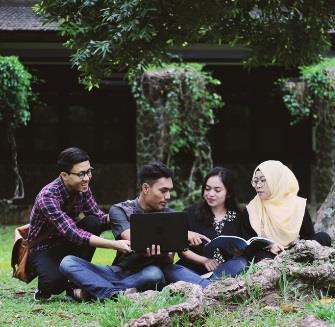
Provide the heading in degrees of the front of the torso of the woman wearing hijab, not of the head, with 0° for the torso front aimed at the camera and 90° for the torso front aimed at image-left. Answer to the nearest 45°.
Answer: approximately 45°

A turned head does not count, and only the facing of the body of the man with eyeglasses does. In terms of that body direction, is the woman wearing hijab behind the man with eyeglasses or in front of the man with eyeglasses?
in front

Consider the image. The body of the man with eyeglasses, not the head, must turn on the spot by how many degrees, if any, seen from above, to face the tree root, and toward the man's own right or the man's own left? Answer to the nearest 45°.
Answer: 0° — they already face it

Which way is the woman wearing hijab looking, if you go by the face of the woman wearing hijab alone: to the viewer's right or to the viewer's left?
to the viewer's left

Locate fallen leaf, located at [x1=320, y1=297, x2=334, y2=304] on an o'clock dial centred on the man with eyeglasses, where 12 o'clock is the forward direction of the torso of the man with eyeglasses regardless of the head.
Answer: The fallen leaf is roughly at 12 o'clock from the man with eyeglasses.

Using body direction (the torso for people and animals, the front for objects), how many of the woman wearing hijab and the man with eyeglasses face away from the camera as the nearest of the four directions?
0

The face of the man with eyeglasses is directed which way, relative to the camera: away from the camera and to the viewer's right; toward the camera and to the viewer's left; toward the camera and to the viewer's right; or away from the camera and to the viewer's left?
toward the camera and to the viewer's right

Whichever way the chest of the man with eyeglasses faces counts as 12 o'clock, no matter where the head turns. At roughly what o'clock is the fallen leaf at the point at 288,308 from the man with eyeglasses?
The fallen leaf is roughly at 12 o'clock from the man with eyeglasses.

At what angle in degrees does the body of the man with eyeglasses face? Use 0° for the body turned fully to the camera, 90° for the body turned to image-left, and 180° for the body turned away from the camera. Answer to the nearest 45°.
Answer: approximately 315°

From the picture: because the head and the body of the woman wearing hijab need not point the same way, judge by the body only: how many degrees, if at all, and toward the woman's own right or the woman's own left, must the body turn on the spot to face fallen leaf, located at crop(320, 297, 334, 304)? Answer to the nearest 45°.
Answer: approximately 45° to the woman's own left

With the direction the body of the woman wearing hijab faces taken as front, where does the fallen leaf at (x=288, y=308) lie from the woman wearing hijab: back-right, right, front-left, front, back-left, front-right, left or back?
front-left

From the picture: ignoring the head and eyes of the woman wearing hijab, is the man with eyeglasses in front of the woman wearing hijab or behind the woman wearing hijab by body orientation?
in front

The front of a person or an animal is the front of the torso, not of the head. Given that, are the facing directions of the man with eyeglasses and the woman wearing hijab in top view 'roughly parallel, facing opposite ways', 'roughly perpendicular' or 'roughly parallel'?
roughly perpendicular
